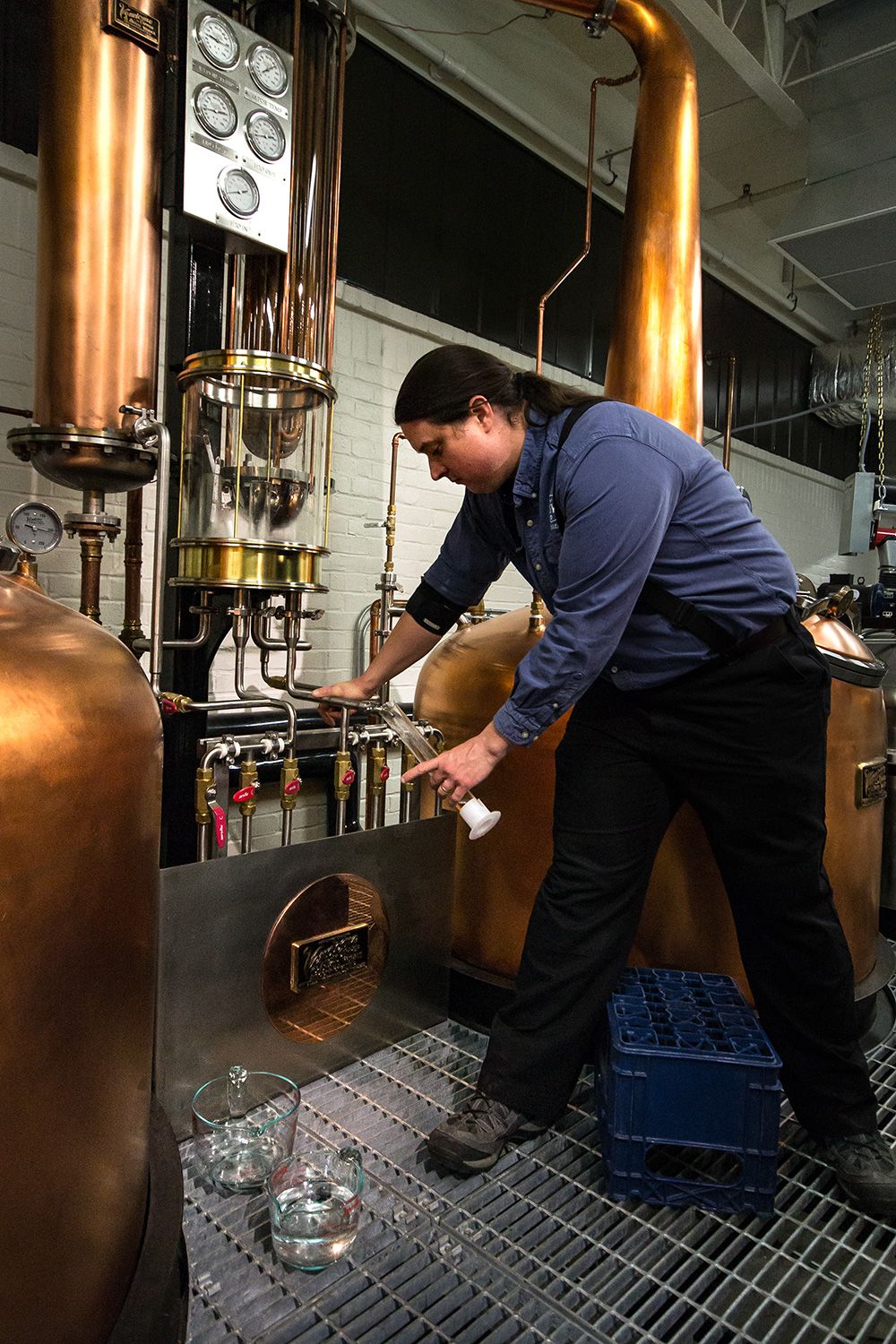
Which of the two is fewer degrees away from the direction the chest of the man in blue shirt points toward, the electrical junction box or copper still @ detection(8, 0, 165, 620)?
the copper still

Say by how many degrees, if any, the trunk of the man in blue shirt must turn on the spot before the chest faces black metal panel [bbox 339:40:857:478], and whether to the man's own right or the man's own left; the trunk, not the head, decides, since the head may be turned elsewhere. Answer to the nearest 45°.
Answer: approximately 135° to the man's own right

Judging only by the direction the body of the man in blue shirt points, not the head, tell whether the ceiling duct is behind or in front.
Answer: behind

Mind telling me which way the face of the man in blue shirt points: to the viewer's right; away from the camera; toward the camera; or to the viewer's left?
to the viewer's left

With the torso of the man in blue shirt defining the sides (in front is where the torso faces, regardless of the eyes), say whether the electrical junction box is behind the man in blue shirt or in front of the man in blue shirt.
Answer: behind

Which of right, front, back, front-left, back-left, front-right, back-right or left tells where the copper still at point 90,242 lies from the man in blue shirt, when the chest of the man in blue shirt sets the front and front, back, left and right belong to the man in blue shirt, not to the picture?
front-right

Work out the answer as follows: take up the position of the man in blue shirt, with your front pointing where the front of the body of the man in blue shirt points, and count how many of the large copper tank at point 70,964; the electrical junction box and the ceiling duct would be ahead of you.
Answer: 1
